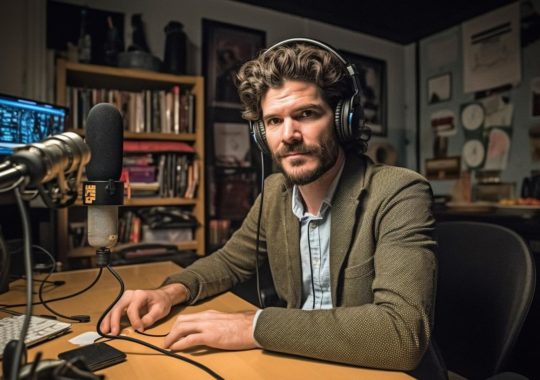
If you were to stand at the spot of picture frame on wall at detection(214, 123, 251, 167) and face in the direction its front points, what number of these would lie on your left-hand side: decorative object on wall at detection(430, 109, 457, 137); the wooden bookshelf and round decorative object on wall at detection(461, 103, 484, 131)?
2

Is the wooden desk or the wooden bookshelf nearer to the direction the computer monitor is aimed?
the wooden desk

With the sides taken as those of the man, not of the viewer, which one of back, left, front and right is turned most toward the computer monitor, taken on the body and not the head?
right

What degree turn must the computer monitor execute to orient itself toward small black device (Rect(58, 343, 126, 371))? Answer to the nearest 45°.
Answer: approximately 45° to its right

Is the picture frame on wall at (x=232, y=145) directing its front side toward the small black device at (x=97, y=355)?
yes
